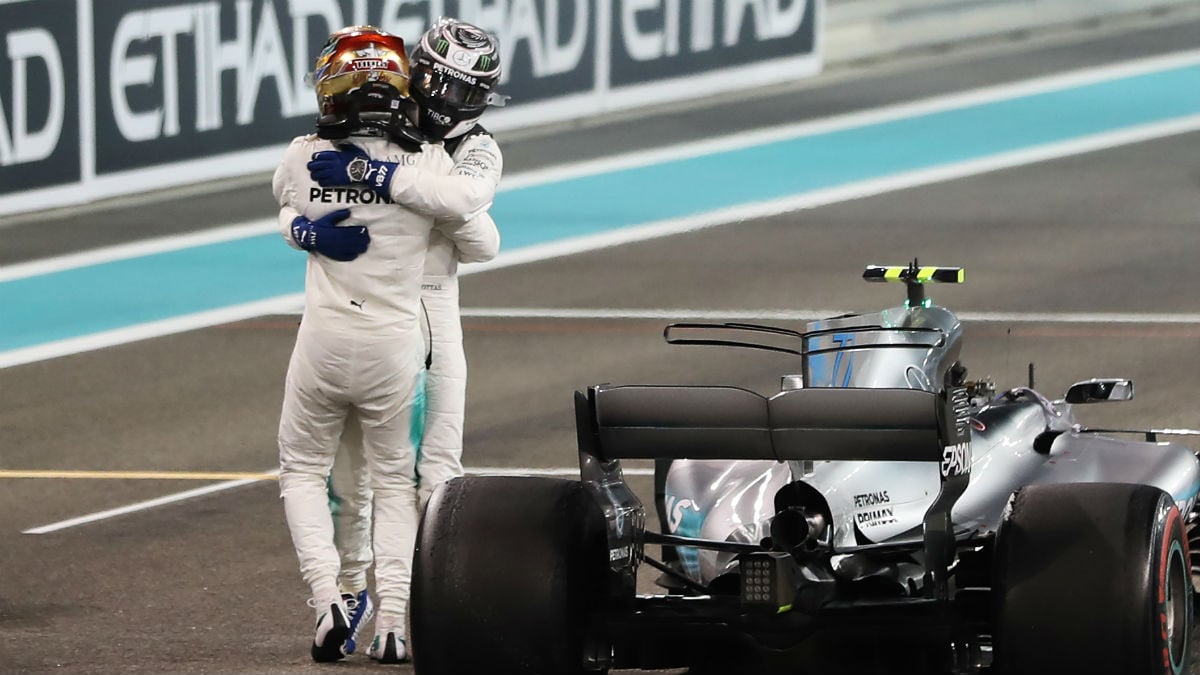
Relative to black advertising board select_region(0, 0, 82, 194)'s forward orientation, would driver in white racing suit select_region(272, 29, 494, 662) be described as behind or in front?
in front

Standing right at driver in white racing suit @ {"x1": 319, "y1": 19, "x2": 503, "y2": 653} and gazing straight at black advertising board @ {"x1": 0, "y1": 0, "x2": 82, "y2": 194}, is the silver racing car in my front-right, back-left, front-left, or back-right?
back-right

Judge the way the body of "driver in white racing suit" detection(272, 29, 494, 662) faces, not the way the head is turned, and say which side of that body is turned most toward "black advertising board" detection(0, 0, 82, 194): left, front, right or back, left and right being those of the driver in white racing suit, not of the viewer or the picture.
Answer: front

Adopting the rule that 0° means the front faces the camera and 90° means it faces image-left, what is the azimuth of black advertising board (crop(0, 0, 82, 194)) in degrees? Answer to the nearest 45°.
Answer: approximately 315°

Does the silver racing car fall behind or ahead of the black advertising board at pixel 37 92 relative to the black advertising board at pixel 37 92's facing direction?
ahead

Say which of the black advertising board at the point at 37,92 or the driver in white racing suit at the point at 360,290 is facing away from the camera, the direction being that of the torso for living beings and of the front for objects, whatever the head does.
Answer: the driver in white racing suit

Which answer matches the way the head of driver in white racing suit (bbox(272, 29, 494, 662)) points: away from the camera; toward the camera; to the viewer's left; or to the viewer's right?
away from the camera

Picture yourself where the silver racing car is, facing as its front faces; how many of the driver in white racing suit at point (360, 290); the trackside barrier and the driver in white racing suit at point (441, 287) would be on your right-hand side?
0

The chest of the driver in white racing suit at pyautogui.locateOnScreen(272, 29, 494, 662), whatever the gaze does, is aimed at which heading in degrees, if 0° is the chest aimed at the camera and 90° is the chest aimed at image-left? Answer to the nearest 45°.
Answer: approximately 180°

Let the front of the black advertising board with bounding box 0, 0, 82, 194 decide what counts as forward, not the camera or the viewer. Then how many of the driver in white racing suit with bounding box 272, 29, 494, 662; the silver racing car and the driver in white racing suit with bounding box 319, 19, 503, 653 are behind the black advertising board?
0

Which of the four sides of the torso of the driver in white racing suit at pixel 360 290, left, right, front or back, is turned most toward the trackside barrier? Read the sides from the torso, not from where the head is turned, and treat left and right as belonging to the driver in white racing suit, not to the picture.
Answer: front

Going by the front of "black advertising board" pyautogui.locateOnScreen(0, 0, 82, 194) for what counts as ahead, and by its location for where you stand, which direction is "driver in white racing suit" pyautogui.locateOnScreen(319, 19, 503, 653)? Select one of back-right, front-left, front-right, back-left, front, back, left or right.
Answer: front-right

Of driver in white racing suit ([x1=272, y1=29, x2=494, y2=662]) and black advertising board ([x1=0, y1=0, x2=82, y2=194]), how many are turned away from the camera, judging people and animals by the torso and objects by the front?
1

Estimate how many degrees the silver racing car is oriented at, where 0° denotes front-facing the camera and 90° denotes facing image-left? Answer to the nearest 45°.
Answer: approximately 225°

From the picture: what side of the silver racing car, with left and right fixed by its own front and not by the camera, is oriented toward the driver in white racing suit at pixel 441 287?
left
